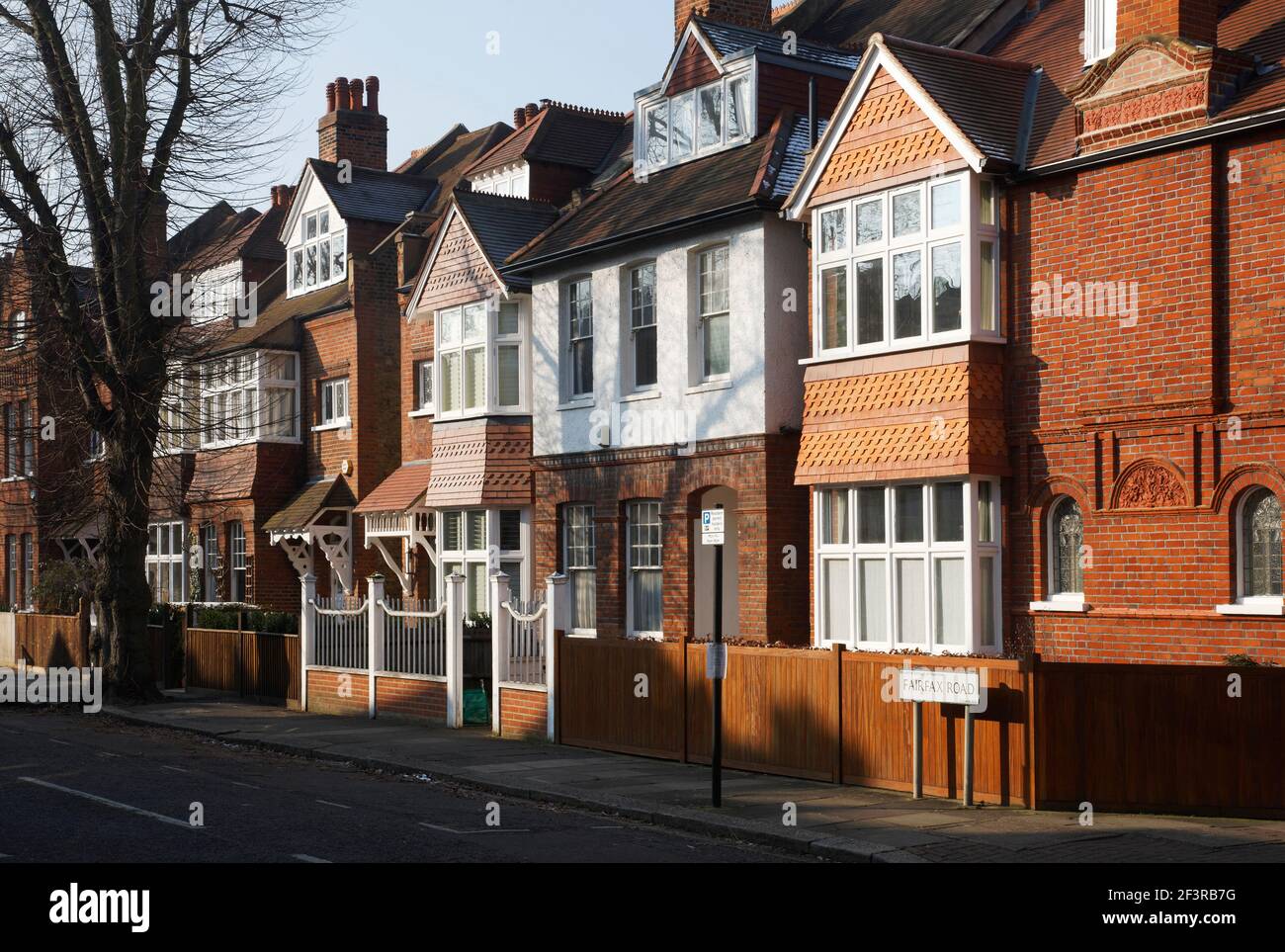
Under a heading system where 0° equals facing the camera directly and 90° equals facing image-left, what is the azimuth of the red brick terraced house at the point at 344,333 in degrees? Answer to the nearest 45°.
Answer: approximately 45°

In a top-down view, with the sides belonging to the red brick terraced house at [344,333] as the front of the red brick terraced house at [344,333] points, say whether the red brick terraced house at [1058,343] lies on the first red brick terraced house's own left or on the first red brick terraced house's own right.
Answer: on the first red brick terraced house's own left

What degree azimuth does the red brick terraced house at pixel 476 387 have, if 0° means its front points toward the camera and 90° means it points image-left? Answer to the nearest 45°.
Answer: approximately 45°

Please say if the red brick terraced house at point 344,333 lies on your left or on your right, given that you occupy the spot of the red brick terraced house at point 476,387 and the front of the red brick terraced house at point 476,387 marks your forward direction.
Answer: on your right

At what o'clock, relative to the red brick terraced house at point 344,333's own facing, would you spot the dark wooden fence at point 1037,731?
The dark wooden fence is roughly at 10 o'clock from the red brick terraced house.

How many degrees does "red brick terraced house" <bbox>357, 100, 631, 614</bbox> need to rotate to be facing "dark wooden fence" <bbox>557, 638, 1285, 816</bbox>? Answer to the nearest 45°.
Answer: approximately 45° to its left
